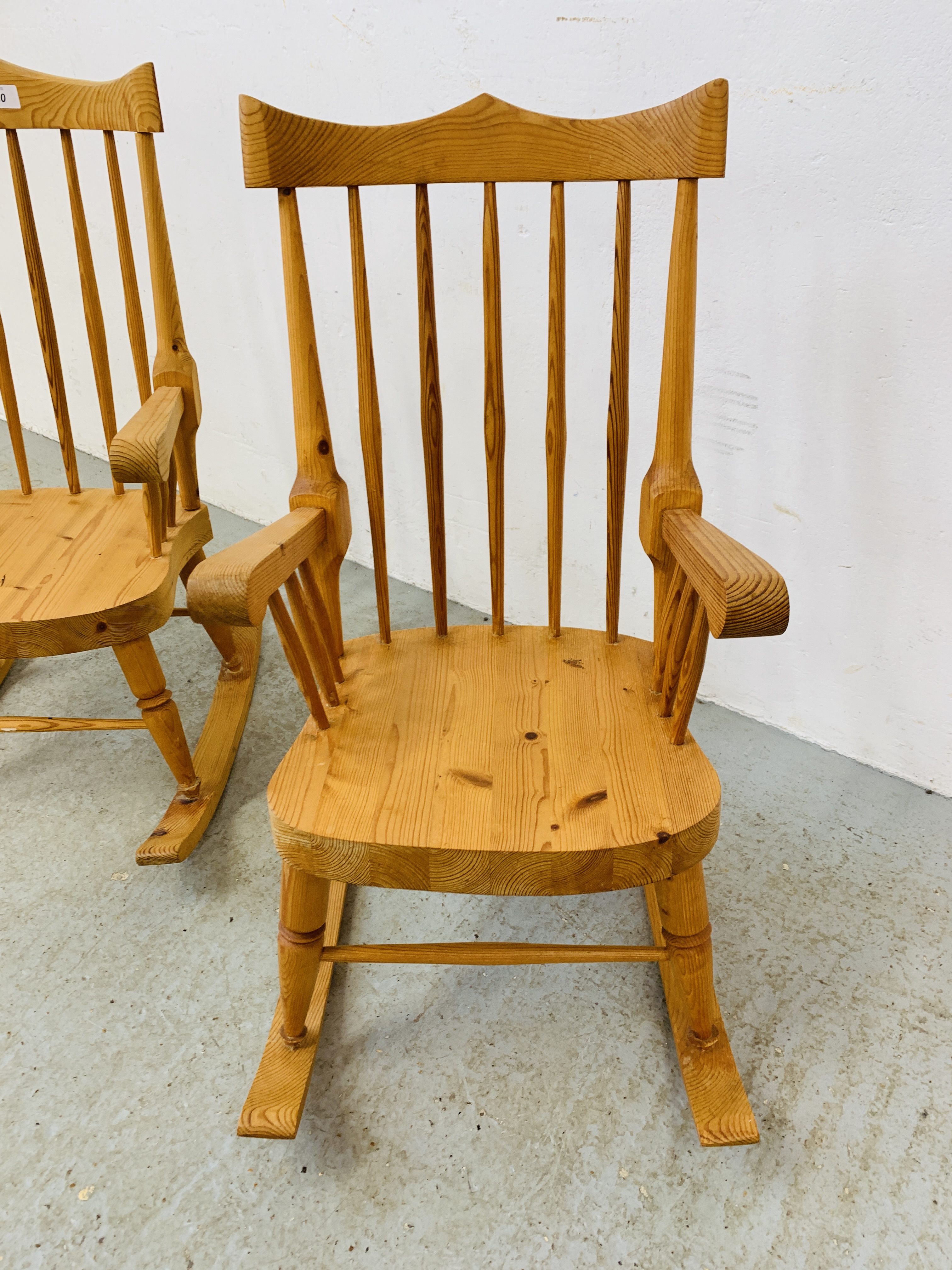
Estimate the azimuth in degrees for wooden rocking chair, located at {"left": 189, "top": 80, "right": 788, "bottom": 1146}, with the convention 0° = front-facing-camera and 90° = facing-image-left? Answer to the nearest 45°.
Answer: approximately 0°

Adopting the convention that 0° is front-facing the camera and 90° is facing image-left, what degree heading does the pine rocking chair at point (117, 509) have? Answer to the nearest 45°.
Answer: approximately 45°

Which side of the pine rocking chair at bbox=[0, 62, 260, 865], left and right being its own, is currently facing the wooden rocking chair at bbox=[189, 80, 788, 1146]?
left

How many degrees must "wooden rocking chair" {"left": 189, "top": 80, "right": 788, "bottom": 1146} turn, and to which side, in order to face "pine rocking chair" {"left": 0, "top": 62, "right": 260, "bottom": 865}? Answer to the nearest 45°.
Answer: approximately 135° to its right
